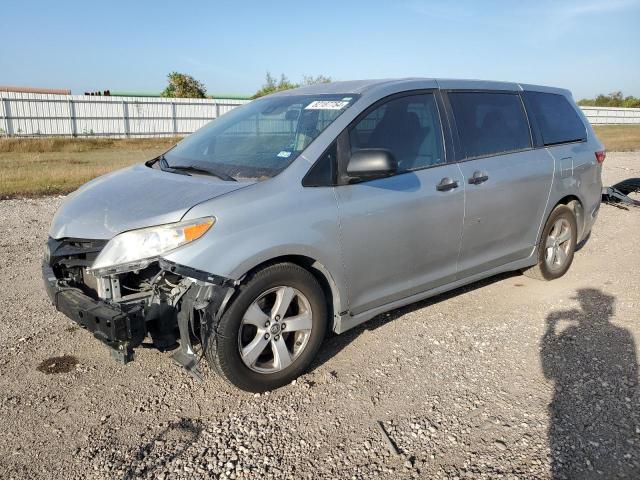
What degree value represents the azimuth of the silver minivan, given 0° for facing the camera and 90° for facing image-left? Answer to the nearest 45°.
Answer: approximately 45°
